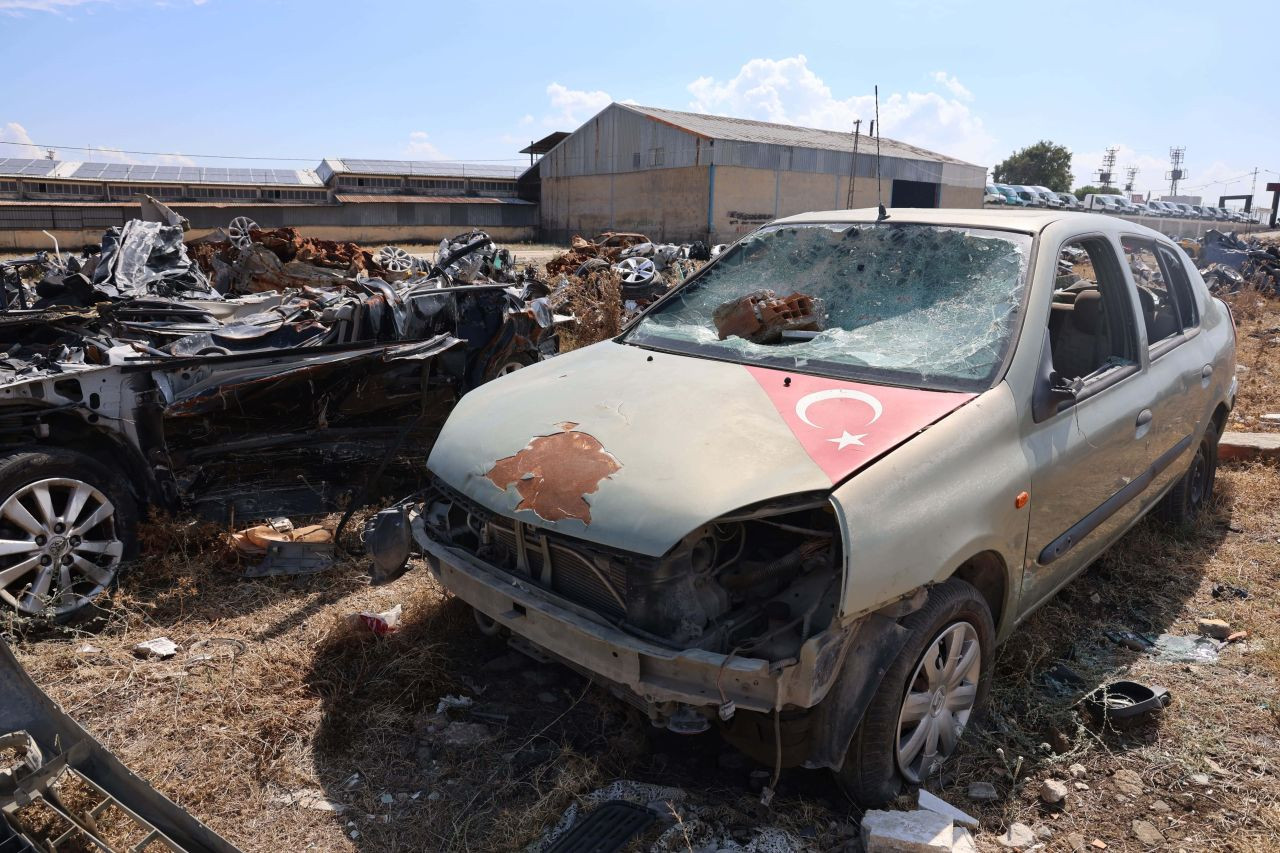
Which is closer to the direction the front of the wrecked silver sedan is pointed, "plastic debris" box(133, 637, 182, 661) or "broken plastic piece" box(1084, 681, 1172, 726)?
the plastic debris

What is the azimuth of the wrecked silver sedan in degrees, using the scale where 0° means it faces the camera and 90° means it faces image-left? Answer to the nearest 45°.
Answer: approximately 45°

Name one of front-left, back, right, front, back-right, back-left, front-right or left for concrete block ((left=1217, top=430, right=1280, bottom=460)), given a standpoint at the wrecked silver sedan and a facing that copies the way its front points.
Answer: back

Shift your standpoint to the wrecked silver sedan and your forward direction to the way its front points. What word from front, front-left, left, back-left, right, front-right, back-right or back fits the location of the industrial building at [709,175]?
back-right

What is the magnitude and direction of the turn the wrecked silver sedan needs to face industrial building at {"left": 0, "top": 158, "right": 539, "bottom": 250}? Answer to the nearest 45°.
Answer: approximately 90° to its right

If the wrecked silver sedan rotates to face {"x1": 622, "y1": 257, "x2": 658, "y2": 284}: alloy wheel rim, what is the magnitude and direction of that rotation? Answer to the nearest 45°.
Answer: approximately 135° to its right
